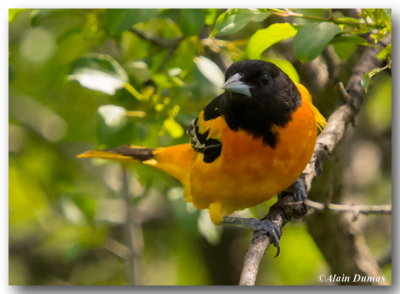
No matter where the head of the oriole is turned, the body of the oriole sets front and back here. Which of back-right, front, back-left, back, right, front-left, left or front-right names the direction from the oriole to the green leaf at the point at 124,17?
back

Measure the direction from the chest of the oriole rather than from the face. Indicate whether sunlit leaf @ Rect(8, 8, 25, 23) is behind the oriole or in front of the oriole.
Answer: behind

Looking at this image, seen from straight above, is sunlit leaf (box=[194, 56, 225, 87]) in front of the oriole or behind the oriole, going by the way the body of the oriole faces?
behind

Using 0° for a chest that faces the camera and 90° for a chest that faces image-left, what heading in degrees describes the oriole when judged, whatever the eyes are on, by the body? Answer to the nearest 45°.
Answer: approximately 315°

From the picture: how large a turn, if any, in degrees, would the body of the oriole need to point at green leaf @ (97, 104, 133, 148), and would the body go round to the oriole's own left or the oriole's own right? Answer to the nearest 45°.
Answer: approximately 180°

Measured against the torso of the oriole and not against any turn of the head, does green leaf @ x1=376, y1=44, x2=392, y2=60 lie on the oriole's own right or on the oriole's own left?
on the oriole's own left

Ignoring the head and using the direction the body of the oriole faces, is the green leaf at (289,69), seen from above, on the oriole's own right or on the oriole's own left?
on the oriole's own left
